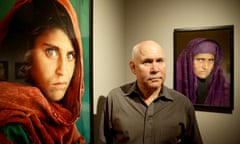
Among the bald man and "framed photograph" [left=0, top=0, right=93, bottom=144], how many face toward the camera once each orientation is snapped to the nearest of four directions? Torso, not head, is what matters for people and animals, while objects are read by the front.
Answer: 2

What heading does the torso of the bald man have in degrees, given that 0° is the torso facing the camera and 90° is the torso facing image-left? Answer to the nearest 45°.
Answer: approximately 0°
